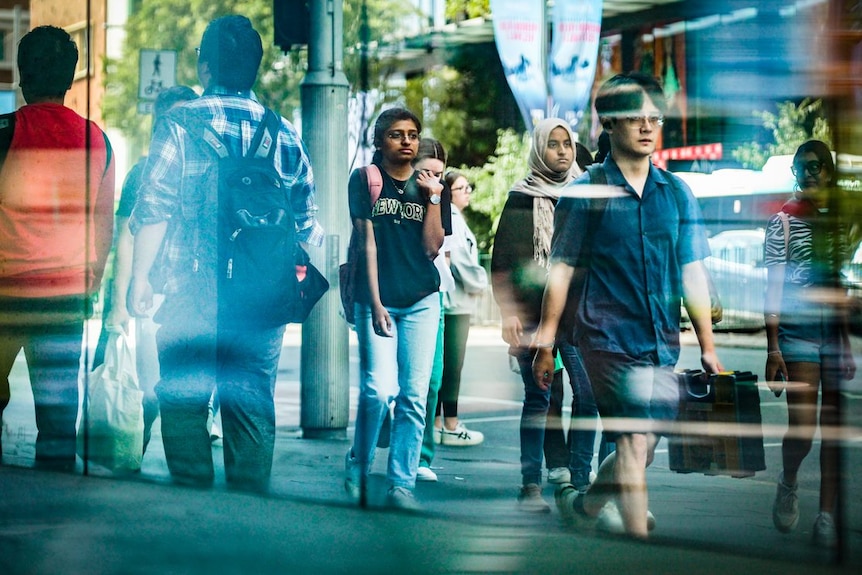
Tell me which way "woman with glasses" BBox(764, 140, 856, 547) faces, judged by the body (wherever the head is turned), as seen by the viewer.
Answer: toward the camera

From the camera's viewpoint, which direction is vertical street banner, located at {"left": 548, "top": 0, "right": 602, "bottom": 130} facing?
toward the camera

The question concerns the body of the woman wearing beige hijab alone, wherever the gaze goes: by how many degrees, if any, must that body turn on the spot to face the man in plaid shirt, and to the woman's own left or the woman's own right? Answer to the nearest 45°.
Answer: approximately 135° to the woman's own right

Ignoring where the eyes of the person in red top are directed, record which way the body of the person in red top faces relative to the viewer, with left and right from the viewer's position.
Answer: facing away from the viewer

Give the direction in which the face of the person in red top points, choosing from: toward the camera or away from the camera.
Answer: away from the camera

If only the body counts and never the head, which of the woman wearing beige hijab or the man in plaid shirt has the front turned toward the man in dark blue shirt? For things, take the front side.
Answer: the woman wearing beige hijab

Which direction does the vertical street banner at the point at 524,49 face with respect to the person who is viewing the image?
facing the viewer
